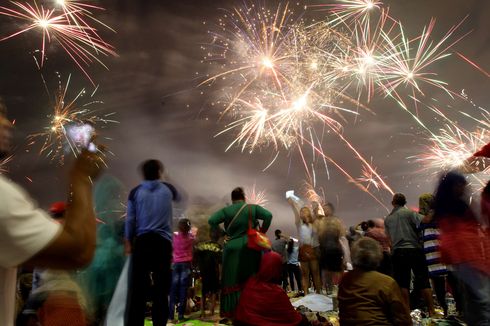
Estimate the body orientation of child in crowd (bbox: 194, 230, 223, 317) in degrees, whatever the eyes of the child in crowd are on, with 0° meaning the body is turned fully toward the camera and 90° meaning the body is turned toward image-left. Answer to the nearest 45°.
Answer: approximately 180°

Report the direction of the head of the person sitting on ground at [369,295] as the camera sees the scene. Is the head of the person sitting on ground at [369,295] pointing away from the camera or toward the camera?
away from the camera

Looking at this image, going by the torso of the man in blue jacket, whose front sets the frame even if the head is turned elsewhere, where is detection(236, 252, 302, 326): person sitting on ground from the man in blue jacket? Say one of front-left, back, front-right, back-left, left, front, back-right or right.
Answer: right

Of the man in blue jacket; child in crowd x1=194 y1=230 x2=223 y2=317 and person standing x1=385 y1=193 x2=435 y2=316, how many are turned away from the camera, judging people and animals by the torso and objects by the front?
3

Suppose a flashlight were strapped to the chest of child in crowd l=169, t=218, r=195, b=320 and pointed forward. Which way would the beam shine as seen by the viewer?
away from the camera

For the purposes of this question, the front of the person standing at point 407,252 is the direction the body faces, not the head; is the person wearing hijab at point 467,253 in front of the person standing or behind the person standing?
behind

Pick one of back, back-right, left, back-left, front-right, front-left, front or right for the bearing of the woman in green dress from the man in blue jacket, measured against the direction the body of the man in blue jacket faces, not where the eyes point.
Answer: front-right

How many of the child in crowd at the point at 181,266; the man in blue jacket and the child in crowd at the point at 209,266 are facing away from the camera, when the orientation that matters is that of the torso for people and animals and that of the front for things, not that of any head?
3

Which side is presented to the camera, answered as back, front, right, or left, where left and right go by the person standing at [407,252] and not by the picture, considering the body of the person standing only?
back

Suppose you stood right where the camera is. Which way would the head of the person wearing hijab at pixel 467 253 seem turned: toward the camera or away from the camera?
away from the camera

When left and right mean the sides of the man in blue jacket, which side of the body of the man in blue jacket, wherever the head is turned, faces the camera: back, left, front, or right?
back

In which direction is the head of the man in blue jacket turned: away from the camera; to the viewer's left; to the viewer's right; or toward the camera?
away from the camera
